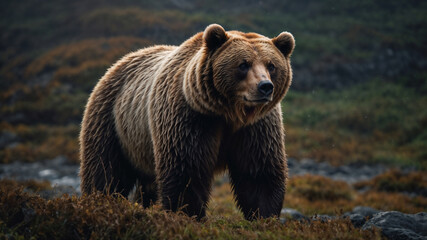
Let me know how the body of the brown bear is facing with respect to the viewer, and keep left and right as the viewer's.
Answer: facing the viewer and to the right of the viewer

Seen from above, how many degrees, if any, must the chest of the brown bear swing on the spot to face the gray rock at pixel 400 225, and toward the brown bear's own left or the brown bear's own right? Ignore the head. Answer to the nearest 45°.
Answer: approximately 45° to the brown bear's own left
